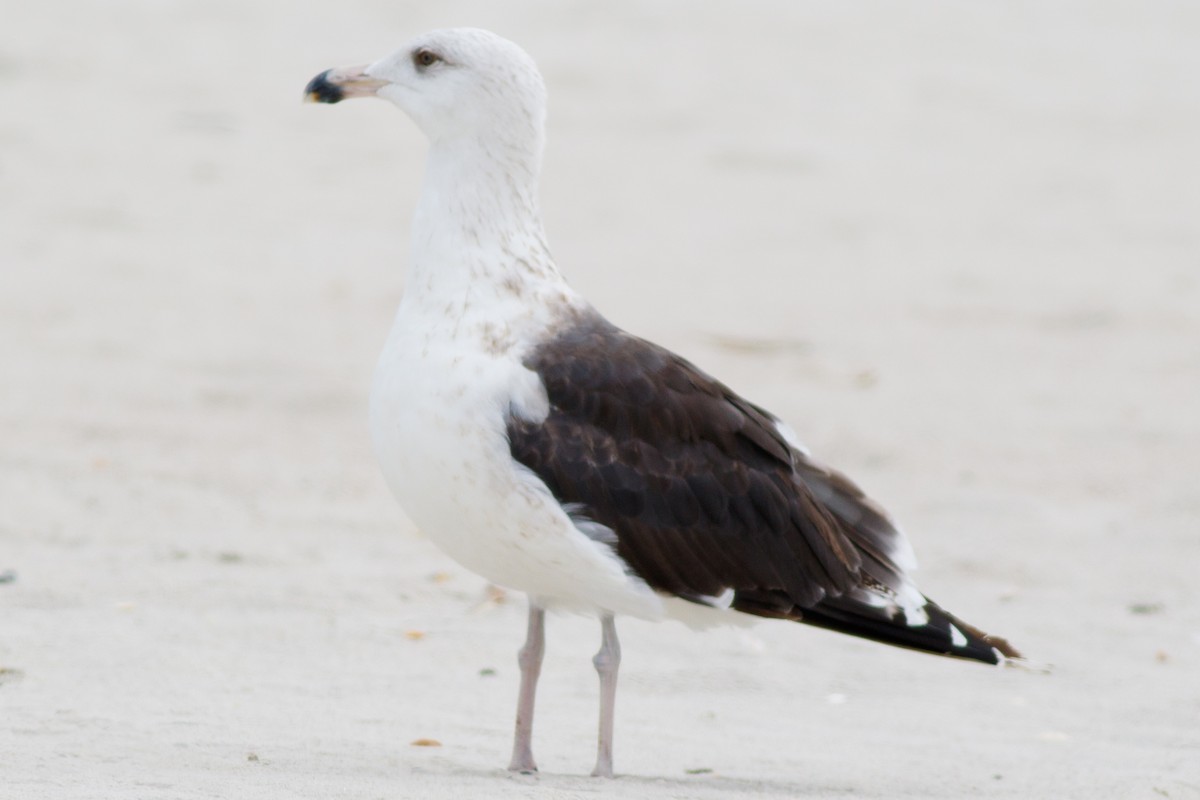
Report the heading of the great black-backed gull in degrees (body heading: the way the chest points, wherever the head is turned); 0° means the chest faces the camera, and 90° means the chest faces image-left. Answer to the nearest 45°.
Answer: approximately 90°
